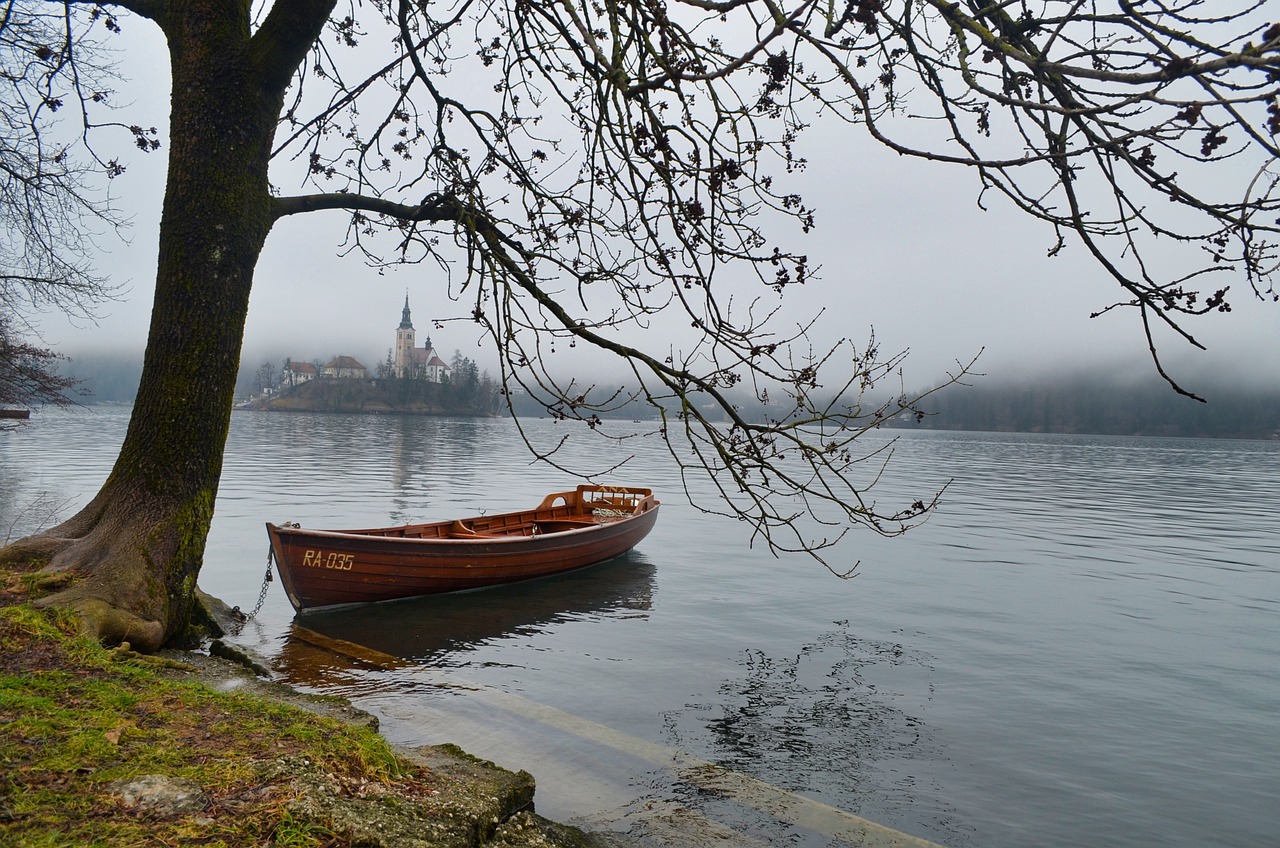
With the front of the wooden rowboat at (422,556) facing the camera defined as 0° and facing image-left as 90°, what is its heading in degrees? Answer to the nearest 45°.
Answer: approximately 45°

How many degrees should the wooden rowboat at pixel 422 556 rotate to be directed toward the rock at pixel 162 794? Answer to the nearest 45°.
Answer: approximately 45° to its left

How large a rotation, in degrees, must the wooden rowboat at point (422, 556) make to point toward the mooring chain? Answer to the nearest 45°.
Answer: approximately 45° to its right
